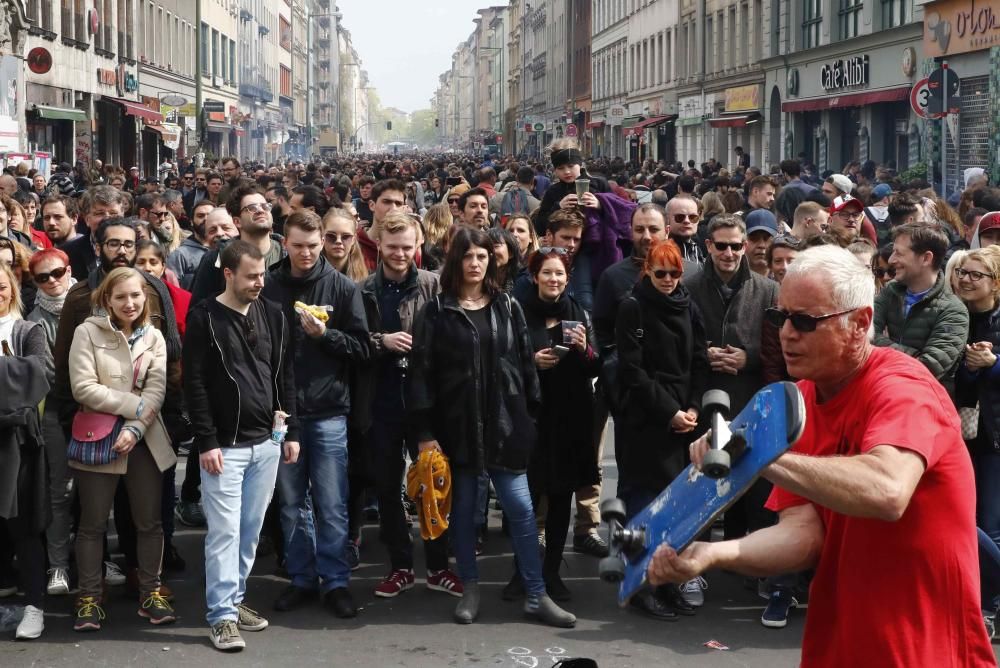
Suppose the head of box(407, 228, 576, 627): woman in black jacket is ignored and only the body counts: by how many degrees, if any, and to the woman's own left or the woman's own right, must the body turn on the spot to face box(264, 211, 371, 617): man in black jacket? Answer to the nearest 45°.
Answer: approximately 90° to the woman's own right

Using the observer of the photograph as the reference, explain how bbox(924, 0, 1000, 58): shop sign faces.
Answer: facing the viewer and to the left of the viewer

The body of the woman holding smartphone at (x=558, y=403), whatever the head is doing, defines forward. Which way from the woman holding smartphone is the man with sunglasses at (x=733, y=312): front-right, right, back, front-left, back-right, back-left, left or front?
left

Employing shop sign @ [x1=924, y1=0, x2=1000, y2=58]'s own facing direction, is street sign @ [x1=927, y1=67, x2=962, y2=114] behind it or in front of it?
in front

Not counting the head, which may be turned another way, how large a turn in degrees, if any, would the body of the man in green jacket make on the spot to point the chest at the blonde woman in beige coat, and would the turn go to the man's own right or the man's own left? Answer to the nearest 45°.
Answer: approximately 45° to the man's own right

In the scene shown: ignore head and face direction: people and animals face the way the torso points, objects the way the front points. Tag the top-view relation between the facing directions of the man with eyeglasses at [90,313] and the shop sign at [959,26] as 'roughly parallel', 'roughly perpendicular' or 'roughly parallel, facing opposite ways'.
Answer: roughly perpendicular

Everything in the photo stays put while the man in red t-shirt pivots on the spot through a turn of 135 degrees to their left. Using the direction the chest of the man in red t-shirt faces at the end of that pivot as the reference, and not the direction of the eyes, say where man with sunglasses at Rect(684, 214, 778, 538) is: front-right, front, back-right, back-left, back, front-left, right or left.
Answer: left

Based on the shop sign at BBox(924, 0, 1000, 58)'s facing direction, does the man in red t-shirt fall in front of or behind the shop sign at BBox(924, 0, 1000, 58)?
in front

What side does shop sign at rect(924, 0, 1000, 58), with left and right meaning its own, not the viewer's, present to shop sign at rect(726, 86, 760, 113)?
right

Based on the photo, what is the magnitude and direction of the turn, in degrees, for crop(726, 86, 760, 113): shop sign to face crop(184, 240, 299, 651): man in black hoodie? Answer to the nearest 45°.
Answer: approximately 90° to its left
